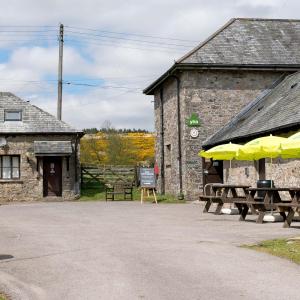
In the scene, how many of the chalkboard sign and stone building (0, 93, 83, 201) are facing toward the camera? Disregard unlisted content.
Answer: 2

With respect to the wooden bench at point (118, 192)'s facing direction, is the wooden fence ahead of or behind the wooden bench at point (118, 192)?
behind

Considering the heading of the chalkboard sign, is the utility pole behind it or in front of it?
behind

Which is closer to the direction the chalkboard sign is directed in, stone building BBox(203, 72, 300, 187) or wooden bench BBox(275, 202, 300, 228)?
the wooden bench

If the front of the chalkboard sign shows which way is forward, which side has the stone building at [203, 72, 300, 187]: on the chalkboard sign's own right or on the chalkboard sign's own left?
on the chalkboard sign's own left

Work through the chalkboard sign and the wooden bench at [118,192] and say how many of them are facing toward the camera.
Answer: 2

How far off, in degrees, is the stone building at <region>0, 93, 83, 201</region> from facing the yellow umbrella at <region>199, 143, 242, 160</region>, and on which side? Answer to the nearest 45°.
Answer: approximately 45° to its left

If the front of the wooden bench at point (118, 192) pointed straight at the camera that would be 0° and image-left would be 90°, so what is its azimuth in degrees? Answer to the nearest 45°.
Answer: approximately 0°
